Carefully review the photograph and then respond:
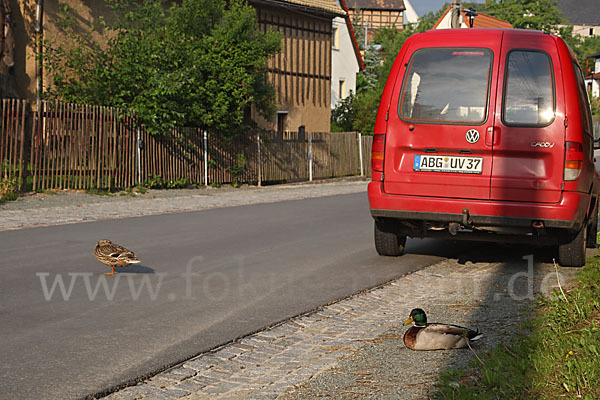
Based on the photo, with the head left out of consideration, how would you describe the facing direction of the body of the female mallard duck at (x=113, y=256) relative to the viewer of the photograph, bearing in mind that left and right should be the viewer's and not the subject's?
facing to the left of the viewer

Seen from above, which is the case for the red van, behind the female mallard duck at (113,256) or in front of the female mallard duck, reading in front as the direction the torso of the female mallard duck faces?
behind

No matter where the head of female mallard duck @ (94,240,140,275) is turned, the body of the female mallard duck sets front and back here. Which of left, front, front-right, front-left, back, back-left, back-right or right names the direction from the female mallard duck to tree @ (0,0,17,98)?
right

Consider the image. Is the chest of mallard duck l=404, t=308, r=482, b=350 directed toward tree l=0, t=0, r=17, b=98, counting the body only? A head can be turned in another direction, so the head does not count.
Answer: no

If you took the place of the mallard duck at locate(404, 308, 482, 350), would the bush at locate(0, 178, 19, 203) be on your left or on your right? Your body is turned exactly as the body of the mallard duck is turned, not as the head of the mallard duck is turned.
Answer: on your right

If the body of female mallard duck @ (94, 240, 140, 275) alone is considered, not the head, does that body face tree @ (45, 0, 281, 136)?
no

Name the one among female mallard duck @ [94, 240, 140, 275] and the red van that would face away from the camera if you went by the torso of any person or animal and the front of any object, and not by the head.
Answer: the red van

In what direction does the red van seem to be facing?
away from the camera

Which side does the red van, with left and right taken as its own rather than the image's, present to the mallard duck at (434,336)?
back

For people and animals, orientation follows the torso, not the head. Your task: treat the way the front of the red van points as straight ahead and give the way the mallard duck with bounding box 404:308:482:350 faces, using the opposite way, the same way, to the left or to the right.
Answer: to the left

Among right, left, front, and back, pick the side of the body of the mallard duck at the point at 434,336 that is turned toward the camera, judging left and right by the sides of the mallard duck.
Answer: left
